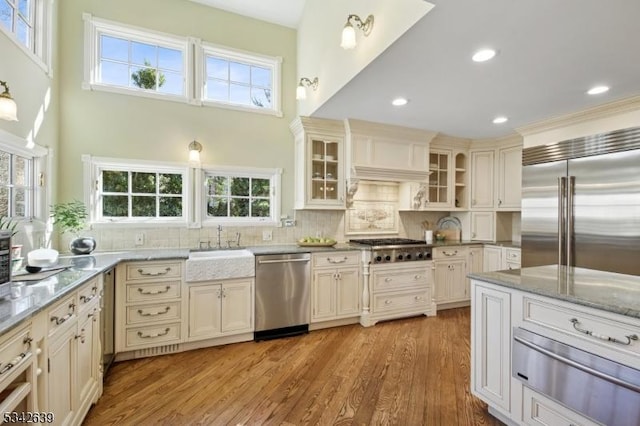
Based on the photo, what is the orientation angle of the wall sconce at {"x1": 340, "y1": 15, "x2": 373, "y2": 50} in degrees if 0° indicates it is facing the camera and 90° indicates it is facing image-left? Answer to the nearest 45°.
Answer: approximately 45°

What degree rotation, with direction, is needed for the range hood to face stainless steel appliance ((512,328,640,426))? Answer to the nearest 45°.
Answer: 0° — it already faces it

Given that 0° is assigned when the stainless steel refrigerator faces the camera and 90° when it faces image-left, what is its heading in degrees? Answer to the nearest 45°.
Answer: approximately 45°

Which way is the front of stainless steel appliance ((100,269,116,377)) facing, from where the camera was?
facing to the right of the viewer

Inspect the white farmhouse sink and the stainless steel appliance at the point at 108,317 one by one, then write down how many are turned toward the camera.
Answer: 1

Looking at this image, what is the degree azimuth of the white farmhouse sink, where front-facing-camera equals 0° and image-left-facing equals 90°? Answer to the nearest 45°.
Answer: approximately 0°

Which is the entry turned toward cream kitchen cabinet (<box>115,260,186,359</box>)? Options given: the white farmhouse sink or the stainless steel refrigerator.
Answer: the stainless steel refrigerator

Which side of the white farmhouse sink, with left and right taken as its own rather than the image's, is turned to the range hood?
left

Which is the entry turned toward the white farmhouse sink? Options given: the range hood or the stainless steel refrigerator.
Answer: the stainless steel refrigerator

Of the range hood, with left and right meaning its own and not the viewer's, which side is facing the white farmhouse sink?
right

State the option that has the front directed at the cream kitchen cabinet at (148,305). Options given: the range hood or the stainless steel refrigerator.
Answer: the stainless steel refrigerator
